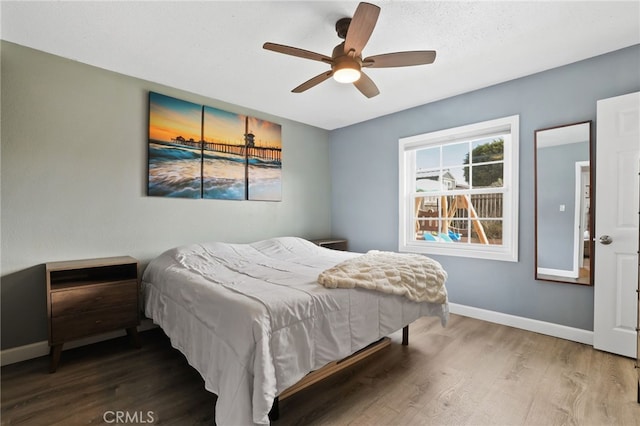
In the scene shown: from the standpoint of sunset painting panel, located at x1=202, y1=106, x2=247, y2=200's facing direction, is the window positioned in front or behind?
in front

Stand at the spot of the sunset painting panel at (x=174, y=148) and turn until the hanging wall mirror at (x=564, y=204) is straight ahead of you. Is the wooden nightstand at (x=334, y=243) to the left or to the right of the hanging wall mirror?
left

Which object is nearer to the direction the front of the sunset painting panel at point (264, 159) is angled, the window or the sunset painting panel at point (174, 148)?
the window

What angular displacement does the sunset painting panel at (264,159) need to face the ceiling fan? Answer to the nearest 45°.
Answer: approximately 45° to its right

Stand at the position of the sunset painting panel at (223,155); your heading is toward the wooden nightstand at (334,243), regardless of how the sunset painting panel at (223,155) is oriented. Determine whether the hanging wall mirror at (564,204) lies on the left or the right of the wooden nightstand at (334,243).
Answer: right

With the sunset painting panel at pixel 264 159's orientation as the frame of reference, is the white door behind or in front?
in front

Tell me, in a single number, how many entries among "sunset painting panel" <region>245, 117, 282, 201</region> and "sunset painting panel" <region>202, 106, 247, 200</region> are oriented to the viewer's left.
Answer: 0

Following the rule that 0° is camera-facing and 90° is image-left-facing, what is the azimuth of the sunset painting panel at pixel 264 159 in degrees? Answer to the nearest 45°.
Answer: approximately 315°

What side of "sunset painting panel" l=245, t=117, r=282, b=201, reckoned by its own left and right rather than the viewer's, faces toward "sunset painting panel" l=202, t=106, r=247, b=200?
right

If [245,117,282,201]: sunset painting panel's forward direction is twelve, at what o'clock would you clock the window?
The window is roughly at 11 o'clock from the sunset painting panel.
